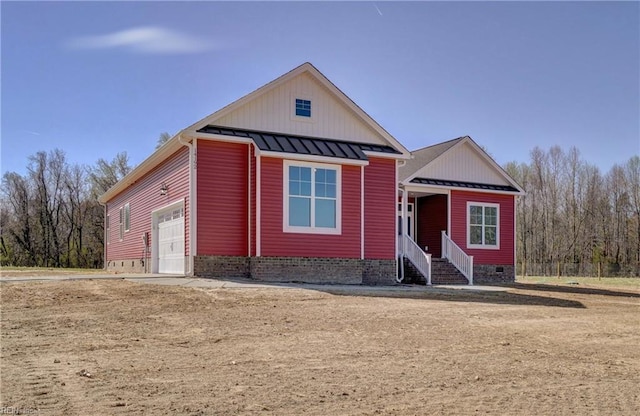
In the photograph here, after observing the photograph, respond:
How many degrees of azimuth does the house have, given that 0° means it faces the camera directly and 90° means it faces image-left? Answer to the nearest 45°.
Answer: approximately 315°
